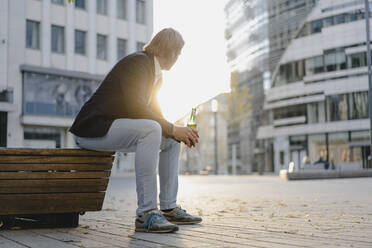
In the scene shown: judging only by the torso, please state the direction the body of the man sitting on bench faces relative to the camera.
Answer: to the viewer's right

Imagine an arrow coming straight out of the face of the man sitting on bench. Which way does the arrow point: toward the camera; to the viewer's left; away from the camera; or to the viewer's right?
to the viewer's right
